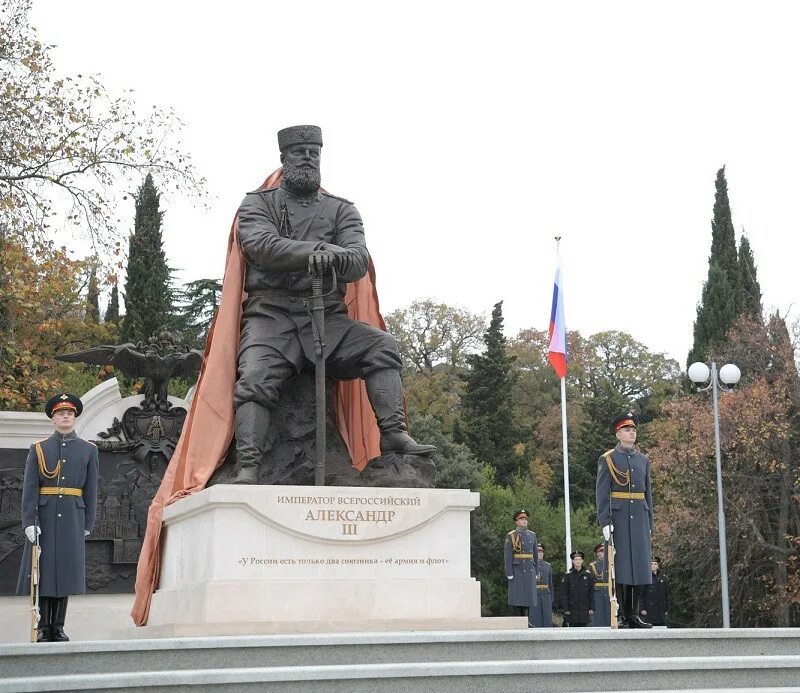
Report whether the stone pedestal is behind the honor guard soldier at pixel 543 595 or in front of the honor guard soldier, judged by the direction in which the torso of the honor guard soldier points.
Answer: in front

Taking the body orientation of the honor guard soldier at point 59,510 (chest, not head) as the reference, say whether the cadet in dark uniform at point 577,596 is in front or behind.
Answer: behind

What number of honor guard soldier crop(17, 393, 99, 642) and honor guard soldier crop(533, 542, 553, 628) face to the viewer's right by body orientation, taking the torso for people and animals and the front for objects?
0

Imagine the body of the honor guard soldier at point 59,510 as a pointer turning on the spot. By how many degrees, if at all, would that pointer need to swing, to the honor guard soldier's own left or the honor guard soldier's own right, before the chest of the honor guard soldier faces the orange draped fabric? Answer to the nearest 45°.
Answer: approximately 135° to the honor guard soldier's own left

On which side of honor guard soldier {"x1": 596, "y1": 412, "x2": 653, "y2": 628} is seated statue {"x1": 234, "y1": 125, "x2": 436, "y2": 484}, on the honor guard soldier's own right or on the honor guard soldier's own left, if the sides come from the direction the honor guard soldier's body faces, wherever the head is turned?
on the honor guard soldier's own right

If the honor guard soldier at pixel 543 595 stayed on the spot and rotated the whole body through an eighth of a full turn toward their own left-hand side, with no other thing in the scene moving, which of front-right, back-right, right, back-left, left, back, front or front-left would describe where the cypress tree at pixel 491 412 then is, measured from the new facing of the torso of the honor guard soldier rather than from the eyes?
back

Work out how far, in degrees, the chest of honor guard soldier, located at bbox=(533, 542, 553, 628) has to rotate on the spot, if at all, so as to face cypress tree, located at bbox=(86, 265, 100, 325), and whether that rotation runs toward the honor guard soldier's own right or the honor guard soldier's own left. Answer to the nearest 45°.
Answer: approximately 90° to the honor guard soldier's own right

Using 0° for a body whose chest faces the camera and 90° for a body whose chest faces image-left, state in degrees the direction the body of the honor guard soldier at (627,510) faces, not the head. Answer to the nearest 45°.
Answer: approximately 315°
